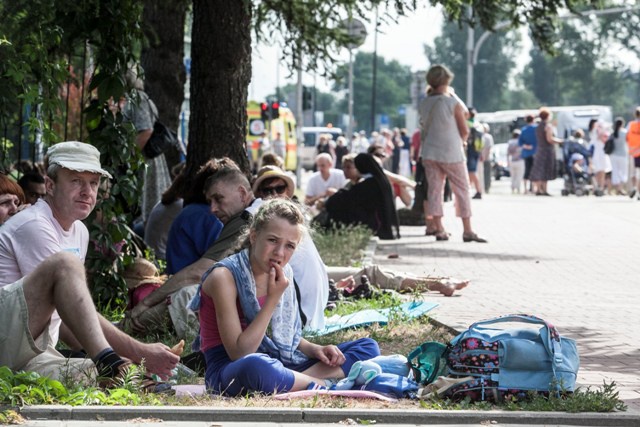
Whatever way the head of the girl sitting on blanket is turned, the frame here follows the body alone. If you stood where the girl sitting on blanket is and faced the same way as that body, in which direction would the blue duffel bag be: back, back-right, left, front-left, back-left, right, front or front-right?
front-left

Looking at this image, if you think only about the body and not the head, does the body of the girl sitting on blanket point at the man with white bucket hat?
no

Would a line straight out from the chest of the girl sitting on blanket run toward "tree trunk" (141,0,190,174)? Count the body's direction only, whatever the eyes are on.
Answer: no

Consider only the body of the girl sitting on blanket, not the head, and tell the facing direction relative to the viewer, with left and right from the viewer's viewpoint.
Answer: facing the viewer and to the right of the viewer

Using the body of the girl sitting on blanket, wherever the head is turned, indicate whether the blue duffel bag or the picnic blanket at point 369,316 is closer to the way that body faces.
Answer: the blue duffel bag

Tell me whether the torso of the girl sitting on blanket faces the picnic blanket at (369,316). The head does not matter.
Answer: no

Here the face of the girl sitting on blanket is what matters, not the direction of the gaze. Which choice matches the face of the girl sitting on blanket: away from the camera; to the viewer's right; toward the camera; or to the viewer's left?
toward the camera

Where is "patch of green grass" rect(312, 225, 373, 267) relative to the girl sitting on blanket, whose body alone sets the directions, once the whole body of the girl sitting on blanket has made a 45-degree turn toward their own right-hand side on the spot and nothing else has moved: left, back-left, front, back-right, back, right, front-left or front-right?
back

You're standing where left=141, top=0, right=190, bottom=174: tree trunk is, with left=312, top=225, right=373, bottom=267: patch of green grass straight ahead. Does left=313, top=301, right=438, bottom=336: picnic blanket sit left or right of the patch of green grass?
right
